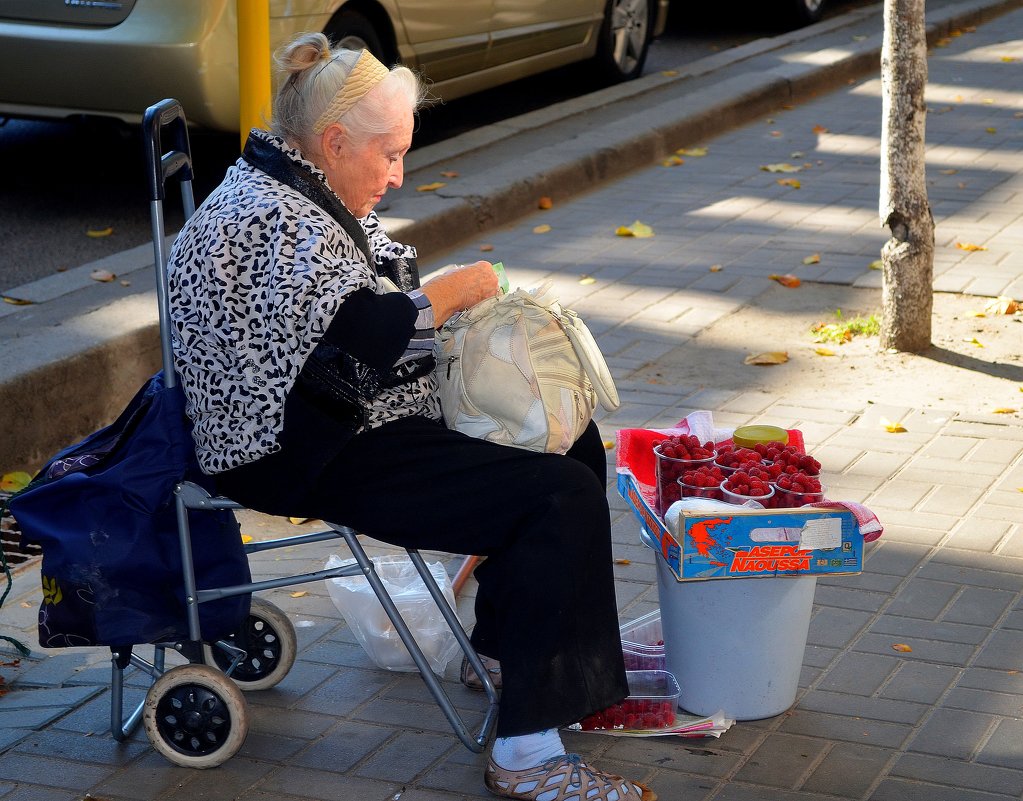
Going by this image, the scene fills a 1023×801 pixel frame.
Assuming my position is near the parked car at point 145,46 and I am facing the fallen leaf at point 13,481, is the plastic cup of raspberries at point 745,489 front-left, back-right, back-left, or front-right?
front-left

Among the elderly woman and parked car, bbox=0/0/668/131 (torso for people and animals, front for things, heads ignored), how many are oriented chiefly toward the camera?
0

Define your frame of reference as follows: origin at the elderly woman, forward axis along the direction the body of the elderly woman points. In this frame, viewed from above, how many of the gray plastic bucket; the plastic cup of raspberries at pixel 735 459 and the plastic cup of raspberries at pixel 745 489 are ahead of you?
3

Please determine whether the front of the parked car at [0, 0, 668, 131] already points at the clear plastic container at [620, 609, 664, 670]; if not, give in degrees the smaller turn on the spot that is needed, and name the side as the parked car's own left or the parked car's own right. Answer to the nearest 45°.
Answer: approximately 135° to the parked car's own right

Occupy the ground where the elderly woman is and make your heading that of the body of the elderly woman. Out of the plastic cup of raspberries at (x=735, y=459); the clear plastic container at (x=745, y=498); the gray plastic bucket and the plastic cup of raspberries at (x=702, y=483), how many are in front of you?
4

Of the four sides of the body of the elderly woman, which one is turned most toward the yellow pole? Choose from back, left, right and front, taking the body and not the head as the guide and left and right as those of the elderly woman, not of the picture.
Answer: left

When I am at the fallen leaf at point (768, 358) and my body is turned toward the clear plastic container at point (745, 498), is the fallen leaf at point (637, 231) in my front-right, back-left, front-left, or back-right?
back-right

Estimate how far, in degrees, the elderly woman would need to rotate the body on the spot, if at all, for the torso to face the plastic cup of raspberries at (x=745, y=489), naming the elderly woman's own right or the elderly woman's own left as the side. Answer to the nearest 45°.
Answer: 0° — they already face it

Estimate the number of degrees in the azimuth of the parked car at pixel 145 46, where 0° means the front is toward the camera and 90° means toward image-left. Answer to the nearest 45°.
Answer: approximately 225°

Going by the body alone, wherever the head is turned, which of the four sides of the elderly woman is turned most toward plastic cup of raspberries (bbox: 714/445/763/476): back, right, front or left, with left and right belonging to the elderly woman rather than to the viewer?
front

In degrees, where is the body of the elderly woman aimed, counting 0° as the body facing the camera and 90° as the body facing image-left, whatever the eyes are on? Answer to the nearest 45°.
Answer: approximately 270°

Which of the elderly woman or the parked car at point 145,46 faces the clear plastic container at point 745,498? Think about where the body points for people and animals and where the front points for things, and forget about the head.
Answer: the elderly woman

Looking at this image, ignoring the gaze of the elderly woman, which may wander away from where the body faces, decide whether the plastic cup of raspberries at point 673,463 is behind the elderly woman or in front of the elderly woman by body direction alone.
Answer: in front

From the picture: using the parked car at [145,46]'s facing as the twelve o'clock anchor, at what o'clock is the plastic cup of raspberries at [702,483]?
The plastic cup of raspberries is roughly at 4 o'clock from the parked car.

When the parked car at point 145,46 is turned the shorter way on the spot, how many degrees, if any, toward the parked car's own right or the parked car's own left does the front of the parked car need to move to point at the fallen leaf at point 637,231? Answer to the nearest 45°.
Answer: approximately 45° to the parked car's own right

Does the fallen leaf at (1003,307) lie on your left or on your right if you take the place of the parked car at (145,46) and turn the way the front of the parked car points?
on your right

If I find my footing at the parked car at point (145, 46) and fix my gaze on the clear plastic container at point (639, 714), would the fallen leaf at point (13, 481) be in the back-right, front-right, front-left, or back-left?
front-right

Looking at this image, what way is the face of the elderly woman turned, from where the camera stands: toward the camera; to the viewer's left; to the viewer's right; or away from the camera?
to the viewer's right

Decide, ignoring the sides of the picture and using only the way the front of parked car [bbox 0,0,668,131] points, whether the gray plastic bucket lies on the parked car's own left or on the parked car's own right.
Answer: on the parked car's own right
